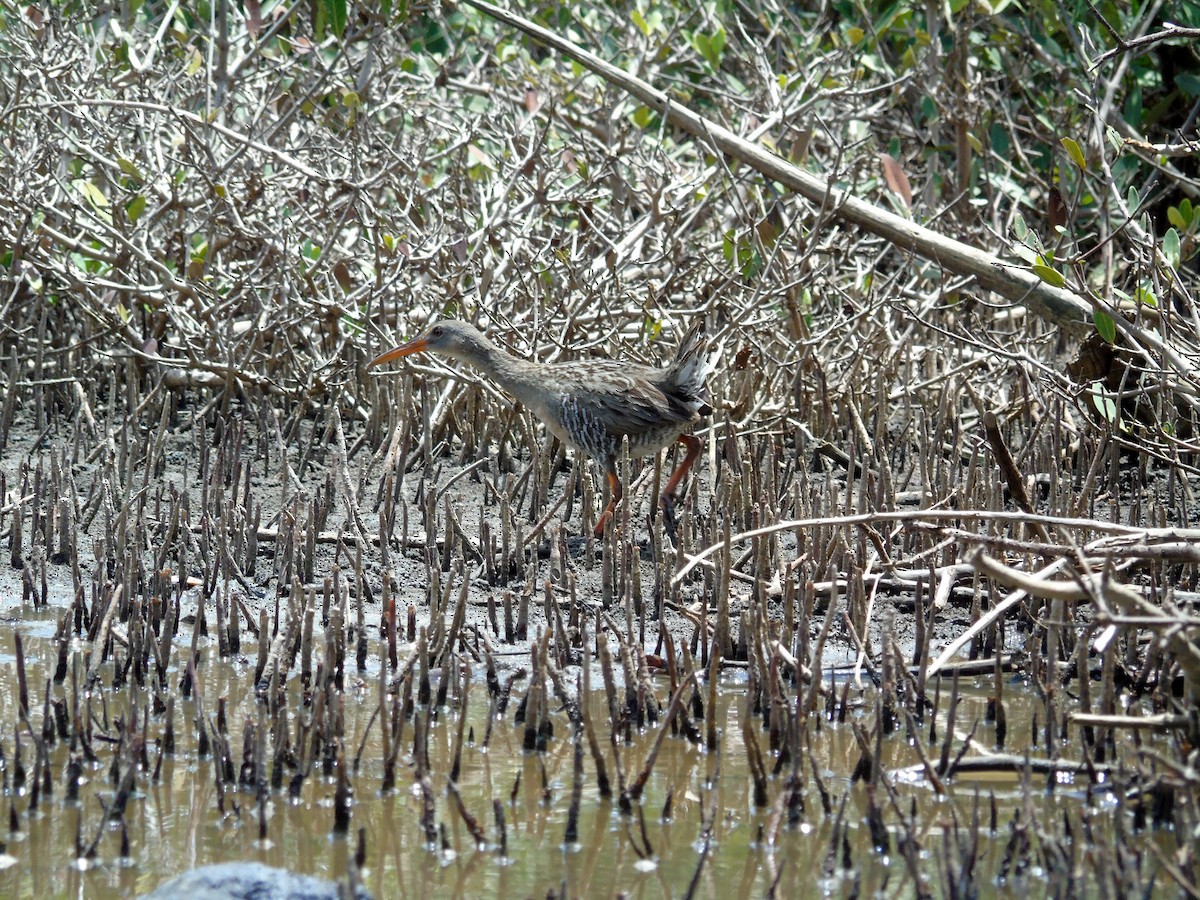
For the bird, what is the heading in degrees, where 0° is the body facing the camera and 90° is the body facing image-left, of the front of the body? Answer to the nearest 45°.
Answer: approximately 90°

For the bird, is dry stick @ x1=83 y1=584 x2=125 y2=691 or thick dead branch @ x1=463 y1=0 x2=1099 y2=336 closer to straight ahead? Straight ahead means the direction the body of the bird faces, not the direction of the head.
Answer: the dry stick

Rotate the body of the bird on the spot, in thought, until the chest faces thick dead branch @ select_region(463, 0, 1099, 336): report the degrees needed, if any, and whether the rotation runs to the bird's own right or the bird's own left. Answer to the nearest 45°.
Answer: approximately 135° to the bird's own right

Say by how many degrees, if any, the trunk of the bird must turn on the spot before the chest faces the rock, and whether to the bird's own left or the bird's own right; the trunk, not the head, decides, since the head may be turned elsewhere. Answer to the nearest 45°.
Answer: approximately 90° to the bird's own left

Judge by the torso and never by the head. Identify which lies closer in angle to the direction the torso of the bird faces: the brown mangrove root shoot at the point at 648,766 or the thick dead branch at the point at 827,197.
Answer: the brown mangrove root shoot

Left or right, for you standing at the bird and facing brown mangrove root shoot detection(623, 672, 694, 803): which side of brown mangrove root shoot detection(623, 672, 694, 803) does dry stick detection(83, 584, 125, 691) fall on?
right

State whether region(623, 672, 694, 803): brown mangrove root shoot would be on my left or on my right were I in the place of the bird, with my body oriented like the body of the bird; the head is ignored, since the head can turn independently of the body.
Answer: on my left

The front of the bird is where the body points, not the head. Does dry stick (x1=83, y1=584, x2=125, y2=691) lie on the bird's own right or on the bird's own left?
on the bird's own left
